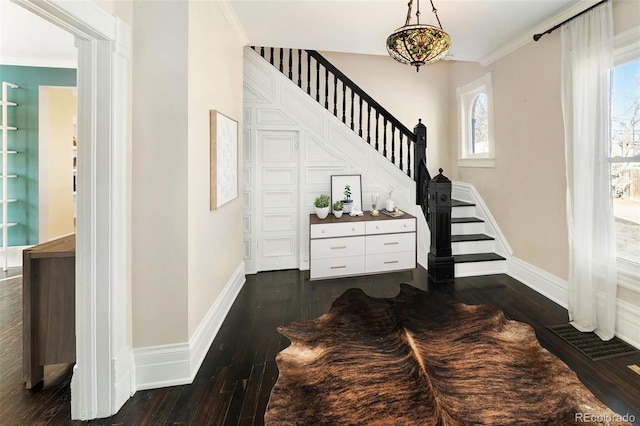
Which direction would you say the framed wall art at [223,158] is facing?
to the viewer's right

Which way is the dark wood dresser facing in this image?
to the viewer's left

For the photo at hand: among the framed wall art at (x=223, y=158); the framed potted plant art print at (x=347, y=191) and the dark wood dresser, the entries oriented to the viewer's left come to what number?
1

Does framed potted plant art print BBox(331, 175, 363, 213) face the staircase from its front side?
no

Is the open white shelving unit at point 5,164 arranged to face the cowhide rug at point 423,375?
no

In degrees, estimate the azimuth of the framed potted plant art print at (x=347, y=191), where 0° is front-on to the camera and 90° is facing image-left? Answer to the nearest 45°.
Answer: approximately 0°
